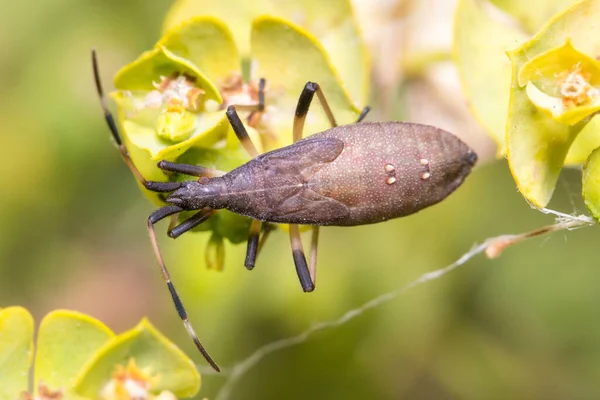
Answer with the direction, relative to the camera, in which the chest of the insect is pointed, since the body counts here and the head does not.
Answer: to the viewer's left
